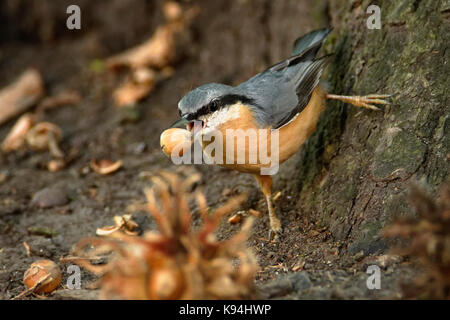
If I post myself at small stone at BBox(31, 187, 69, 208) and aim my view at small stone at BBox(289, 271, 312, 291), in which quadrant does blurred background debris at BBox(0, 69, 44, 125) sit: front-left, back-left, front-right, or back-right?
back-left

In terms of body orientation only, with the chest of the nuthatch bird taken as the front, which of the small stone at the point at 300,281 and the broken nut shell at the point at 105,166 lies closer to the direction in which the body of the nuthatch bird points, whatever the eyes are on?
the broken nut shell

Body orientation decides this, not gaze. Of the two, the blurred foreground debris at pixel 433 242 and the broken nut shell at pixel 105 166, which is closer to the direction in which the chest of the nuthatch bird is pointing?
the broken nut shell

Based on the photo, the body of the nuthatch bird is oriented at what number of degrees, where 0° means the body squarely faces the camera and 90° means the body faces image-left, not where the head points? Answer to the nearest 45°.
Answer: approximately 90°

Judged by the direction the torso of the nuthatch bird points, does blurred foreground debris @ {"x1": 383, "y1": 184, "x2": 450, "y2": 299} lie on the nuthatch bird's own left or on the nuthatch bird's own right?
on the nuthatch bird's own left

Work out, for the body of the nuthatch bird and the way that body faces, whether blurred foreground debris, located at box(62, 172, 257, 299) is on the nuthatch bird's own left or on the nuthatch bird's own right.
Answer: on the nuthatch bird's own left

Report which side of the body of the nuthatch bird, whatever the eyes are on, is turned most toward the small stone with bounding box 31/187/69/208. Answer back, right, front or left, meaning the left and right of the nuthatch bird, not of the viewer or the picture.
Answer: front

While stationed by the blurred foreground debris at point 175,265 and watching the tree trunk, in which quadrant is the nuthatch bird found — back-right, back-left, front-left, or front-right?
front-left

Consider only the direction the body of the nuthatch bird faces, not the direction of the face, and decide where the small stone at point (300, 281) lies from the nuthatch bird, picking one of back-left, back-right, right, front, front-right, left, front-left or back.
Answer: left

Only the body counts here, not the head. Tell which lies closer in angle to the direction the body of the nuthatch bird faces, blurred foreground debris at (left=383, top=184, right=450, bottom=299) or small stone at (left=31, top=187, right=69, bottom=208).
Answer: the small stone

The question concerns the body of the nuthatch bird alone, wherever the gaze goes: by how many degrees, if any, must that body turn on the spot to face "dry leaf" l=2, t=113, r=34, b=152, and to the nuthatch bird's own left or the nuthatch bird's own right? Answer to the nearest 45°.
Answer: approximately 45° to the nuthatch bird's own right
